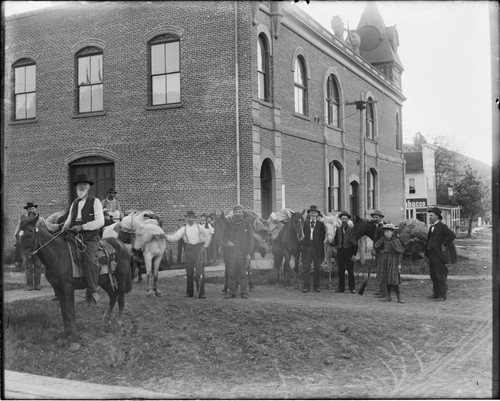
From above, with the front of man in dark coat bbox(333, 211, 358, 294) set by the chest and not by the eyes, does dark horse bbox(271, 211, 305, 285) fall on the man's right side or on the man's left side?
on the man's right side

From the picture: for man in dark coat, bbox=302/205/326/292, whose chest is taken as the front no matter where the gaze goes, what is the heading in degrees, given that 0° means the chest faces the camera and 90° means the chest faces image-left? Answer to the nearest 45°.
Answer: approximately 0°

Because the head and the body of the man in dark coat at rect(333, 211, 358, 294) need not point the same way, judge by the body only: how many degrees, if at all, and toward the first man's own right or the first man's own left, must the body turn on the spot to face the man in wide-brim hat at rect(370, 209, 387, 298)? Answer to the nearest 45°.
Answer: approximately 45° to the first man's own left

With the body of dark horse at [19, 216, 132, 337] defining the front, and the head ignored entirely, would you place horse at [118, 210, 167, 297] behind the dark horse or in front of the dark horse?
behind

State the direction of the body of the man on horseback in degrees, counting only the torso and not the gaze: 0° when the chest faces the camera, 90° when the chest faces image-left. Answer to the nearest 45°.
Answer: approximately 45°

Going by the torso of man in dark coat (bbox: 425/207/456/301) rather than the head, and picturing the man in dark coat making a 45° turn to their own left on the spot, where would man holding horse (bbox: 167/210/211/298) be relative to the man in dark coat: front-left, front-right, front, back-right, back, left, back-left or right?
right
